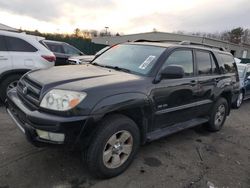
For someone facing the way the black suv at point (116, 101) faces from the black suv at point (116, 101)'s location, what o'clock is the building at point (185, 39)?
The building is roughly at 5 o'clock from the black suv.

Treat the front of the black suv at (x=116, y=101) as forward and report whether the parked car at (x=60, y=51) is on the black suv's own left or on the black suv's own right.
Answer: on the black suv's own right

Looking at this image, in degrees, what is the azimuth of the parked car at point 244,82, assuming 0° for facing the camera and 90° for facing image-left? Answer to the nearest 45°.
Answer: approximately 45°

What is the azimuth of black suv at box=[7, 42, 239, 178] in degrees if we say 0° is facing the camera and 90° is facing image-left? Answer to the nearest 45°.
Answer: approximately 45°

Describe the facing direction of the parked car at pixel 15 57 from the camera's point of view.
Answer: facing to the left of the viewer

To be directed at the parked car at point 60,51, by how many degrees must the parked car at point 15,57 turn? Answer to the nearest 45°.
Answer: approximately 90° to its right

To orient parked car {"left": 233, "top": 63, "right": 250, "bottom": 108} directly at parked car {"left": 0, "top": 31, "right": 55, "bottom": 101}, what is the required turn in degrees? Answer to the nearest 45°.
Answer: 0° — it already faces it

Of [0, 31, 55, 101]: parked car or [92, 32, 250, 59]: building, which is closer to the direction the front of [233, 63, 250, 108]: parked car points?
the parked car

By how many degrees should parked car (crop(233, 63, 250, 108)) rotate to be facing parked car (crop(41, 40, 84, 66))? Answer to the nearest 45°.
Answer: approximately 45° to its right
